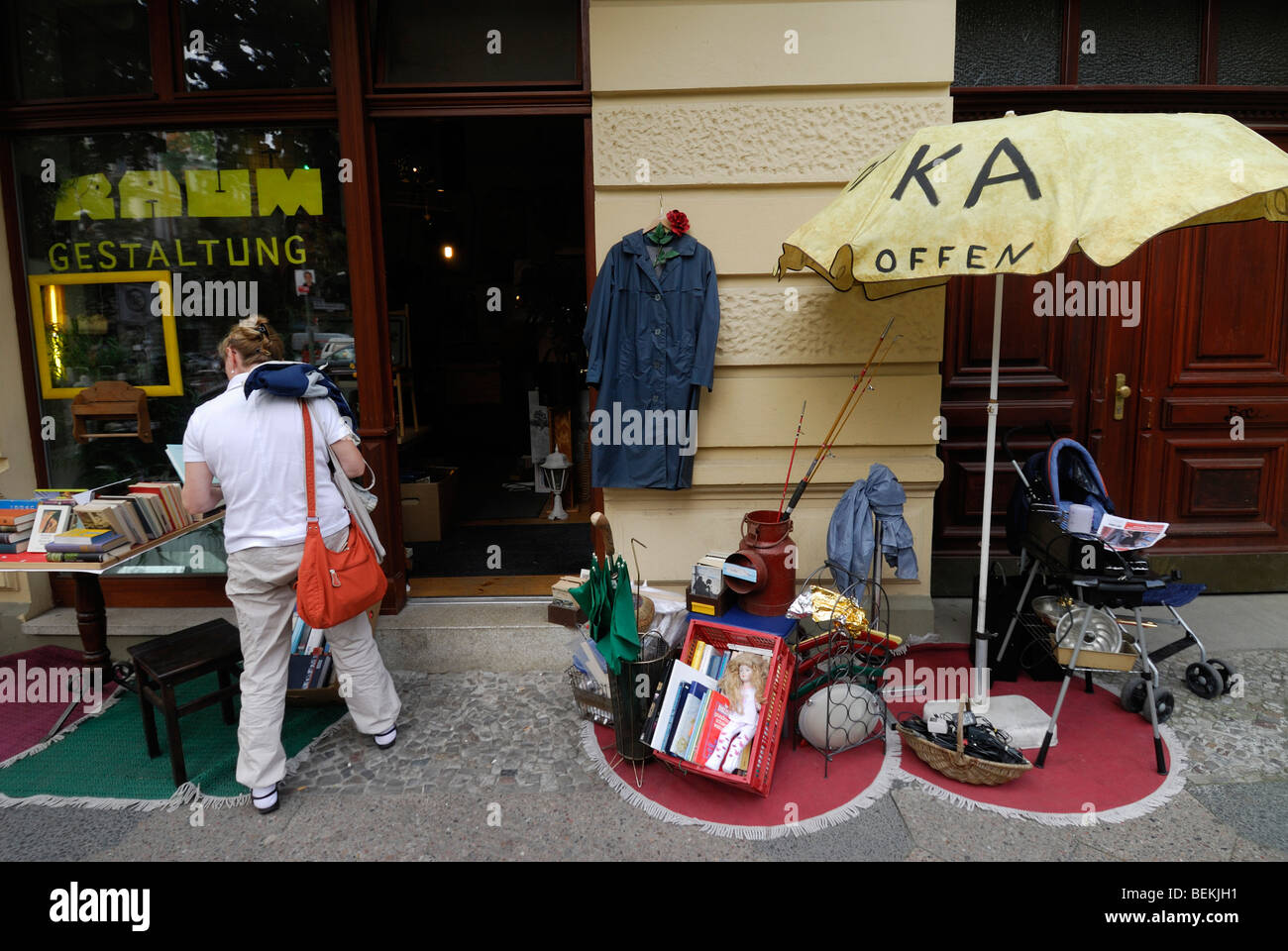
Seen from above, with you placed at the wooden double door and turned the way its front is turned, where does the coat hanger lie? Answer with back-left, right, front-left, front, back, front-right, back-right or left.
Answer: front-right

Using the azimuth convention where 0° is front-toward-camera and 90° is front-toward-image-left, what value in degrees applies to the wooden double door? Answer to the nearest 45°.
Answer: approximately 0°

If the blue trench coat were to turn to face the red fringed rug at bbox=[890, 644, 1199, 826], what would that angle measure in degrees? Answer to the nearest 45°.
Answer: approximately 45° to its left

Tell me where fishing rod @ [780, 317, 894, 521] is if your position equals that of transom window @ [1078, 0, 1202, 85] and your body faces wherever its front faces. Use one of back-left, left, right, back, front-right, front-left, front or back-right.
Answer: front-right

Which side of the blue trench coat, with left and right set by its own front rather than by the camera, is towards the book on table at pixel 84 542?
right

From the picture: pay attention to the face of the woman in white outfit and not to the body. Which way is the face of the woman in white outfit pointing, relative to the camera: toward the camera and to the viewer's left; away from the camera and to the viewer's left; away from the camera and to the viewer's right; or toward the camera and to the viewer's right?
away from the camera and to the viewer's left

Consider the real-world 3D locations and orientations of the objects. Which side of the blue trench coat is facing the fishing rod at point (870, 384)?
left

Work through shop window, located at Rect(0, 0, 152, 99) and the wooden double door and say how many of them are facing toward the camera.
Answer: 2

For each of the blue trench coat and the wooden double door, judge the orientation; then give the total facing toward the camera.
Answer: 2
